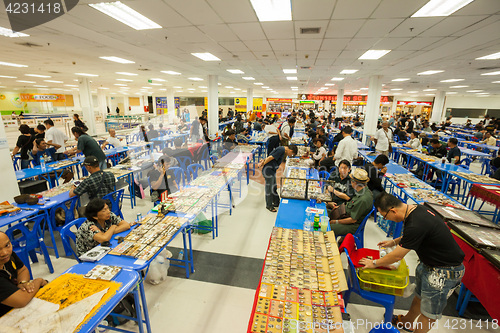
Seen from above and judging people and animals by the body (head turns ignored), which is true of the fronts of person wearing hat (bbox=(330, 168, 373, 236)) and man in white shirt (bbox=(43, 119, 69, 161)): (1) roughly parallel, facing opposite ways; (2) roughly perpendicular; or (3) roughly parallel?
roughly perpendicular

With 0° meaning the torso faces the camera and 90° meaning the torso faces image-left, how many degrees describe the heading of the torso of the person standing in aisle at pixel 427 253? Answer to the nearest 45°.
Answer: approximately 90°

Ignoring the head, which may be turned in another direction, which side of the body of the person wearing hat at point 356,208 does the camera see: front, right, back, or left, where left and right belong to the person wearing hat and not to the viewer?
left

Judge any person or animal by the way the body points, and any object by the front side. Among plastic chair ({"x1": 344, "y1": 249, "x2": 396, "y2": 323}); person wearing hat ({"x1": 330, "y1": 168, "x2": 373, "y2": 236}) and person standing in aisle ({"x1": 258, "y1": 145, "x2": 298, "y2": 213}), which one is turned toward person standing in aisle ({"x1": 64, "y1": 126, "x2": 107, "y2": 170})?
the person wearing hat

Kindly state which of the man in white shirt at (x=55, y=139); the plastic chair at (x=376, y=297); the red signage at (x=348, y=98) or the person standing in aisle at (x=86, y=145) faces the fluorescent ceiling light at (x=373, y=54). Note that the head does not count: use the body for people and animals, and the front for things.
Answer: the red signage

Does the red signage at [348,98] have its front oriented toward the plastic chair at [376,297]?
yes

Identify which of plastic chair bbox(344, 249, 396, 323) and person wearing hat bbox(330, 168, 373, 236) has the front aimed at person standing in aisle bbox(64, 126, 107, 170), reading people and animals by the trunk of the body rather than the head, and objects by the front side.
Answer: the person wearing hat

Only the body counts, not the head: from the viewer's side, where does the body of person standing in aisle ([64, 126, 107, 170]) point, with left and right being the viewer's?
facing to the left of the viewer

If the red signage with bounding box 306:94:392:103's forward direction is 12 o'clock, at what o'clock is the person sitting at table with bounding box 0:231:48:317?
The person sitting at table is roughly at 12 o'clock from the red signage.

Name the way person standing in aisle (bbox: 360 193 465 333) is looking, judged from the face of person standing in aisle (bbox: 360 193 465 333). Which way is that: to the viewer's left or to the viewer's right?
to the viewer's left

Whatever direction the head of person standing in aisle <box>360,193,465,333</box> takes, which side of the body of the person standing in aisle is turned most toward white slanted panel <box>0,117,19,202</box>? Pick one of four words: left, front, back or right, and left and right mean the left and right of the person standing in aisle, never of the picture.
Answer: front
